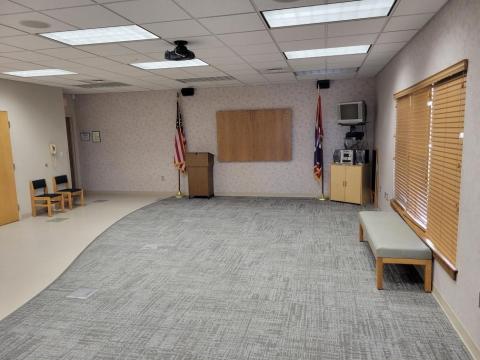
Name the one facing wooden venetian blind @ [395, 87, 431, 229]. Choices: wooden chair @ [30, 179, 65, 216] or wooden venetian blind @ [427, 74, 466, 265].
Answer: the wooden chair

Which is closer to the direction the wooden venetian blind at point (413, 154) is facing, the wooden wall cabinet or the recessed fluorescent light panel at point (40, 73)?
the recessed fluorescent light panel

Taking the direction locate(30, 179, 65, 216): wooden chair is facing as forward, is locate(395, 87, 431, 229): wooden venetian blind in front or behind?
in front

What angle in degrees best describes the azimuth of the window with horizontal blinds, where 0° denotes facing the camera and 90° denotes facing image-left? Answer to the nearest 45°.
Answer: approximately 45°

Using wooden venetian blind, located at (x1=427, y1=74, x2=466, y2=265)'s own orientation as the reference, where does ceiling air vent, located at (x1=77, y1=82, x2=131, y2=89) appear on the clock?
The ceiling air vent is roughly at 2 o'clock from the wooden venetian blind.

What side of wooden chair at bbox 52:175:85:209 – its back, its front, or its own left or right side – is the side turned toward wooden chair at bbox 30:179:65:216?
right

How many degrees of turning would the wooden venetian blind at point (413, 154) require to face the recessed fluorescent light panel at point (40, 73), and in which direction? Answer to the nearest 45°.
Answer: approximately 45° to its right

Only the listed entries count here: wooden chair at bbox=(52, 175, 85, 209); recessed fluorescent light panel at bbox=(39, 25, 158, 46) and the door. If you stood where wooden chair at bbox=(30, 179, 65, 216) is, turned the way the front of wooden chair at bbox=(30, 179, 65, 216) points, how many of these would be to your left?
1

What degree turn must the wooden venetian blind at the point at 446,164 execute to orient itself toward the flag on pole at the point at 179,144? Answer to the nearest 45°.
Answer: approximately 90° to its right

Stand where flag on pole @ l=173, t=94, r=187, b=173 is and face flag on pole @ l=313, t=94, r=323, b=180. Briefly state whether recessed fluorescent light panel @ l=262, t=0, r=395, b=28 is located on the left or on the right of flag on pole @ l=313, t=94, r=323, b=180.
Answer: right

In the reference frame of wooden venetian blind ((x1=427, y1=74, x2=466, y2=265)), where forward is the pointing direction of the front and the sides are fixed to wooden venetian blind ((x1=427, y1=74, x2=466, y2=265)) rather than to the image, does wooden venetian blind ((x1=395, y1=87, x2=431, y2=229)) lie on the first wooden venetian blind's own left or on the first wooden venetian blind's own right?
on the first wooden venetian blind's own right
